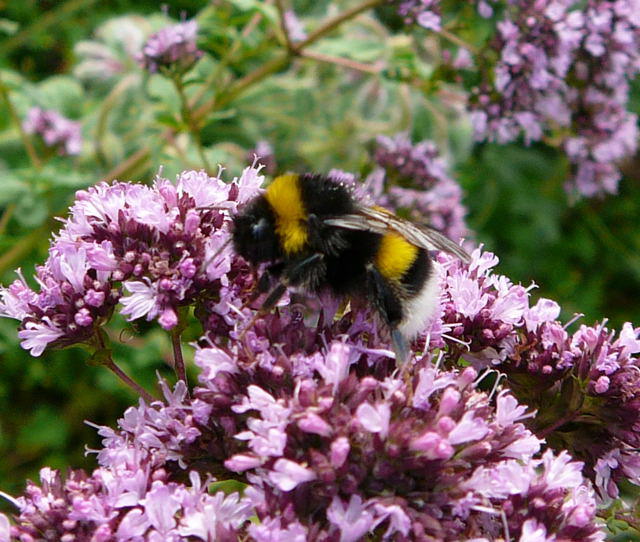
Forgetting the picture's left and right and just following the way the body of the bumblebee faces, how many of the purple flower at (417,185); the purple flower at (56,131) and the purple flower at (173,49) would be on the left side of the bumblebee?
0

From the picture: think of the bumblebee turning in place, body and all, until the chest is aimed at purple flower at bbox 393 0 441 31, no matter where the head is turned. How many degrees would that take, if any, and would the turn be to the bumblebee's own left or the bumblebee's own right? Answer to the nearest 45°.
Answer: approximately 90° to the bumblebee's own right

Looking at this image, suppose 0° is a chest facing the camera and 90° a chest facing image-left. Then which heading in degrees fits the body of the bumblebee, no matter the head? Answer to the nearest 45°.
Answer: approximately 90°

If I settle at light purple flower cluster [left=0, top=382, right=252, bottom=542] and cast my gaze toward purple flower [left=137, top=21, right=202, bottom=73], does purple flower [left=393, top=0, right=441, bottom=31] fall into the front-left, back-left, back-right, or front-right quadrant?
front-right

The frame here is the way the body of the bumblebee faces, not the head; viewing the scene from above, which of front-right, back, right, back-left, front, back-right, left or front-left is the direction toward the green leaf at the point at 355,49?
right

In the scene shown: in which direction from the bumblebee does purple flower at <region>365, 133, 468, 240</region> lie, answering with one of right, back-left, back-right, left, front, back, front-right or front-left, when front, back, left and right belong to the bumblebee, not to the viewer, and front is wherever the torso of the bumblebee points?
right
